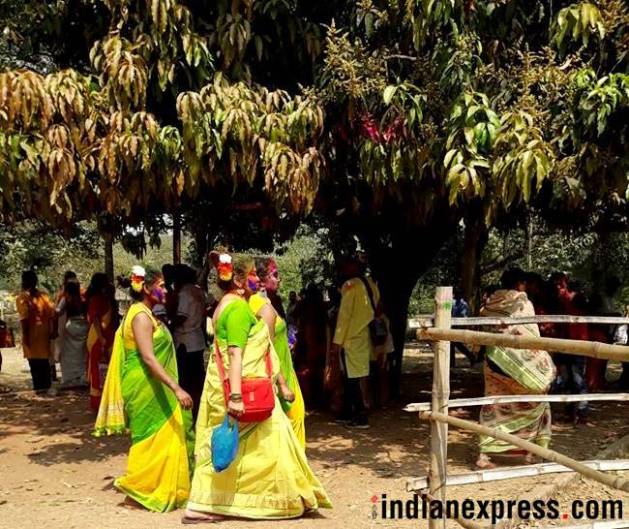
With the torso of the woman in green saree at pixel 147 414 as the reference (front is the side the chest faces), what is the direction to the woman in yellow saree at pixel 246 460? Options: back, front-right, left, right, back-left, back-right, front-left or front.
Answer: front-right

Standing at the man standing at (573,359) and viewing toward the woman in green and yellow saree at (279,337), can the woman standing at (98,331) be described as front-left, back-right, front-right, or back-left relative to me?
front-right

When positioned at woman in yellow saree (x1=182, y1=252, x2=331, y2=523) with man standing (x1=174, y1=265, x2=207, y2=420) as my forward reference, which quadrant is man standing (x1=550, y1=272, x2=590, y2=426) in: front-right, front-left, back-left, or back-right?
front-right

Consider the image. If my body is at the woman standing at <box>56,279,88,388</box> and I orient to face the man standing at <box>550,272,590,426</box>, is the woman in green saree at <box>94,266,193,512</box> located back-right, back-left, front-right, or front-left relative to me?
front-right

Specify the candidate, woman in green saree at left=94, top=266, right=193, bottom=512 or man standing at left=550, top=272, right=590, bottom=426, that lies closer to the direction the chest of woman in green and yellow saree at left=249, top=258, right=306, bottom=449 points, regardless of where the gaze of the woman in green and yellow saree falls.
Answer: the man standing
